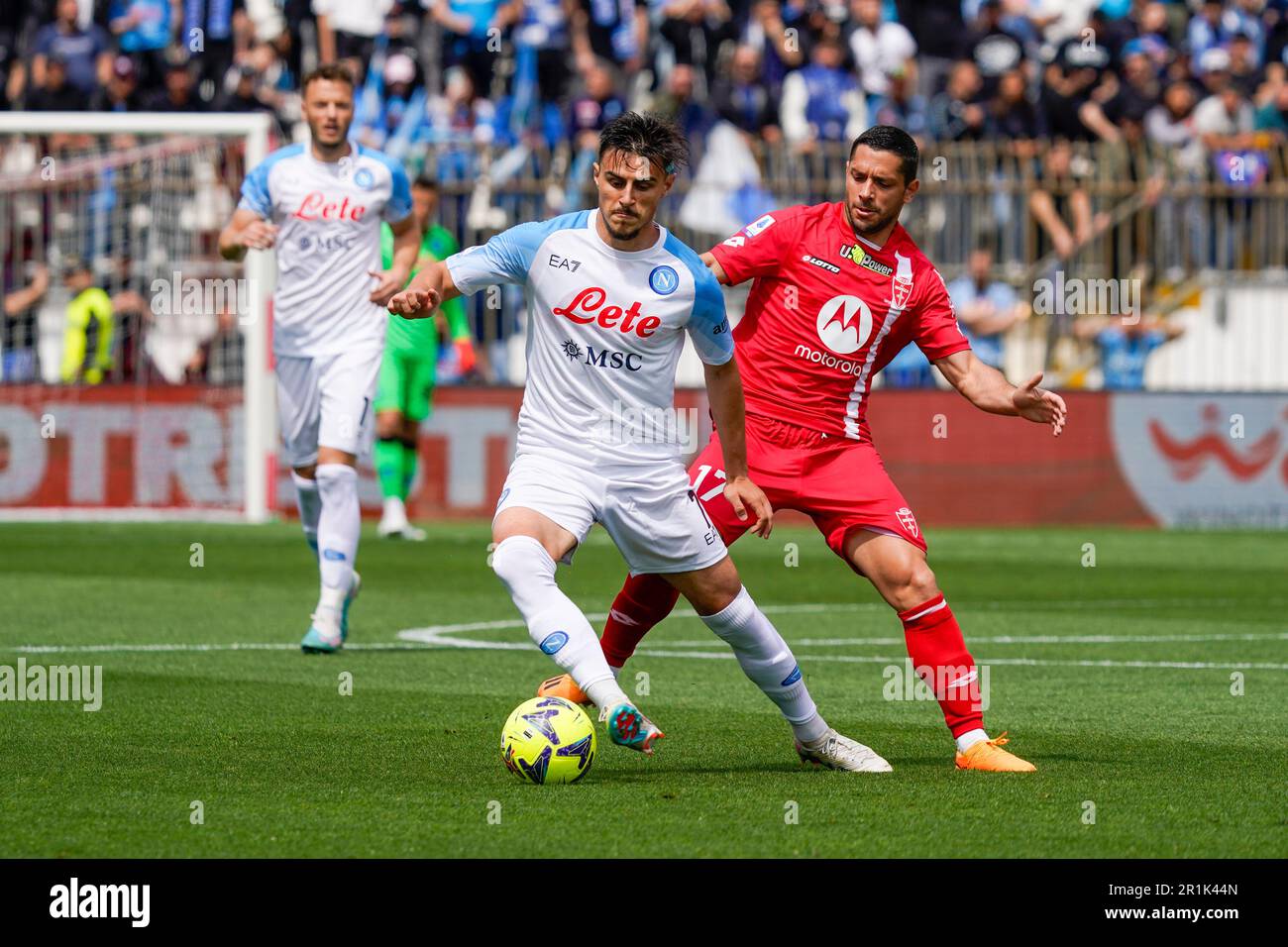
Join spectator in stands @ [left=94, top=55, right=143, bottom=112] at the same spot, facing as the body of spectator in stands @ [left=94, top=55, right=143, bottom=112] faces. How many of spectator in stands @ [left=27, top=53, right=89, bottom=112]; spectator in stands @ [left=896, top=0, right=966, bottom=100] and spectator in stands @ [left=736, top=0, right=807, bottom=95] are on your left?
2

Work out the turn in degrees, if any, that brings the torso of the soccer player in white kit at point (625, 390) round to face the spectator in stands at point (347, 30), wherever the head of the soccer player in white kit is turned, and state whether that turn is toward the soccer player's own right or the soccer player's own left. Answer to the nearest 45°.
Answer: approximately 180°

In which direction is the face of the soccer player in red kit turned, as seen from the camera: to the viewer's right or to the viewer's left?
to the viewer's left

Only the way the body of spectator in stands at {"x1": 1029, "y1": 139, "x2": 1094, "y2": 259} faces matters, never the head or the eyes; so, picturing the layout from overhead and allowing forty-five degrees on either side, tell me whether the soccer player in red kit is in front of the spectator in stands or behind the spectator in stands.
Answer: in front

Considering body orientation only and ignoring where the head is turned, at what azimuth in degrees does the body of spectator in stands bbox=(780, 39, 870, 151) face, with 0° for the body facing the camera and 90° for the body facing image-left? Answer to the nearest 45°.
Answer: approximately 0°

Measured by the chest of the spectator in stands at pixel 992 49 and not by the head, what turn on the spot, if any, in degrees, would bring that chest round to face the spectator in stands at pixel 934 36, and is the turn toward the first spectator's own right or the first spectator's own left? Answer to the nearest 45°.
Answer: approximately 135° to the first spectator's own right

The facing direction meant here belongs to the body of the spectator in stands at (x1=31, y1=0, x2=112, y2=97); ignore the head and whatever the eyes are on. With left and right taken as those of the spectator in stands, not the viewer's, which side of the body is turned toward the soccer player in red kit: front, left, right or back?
front

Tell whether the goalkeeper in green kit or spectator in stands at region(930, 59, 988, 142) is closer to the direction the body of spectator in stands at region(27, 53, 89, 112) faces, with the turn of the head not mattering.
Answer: the goalkeeper in green kit

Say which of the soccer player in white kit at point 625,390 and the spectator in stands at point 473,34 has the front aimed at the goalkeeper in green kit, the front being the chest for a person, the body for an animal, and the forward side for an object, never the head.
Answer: the spectator in stands

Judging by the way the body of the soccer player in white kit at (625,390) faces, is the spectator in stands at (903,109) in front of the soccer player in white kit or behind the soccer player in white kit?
behind

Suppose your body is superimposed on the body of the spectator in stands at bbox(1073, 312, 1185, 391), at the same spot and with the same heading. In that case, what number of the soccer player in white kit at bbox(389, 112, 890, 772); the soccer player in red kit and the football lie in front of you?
3

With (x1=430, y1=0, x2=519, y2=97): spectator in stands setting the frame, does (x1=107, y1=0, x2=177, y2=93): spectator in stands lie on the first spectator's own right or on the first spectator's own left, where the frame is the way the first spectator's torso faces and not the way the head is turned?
on the first spectator's own right
